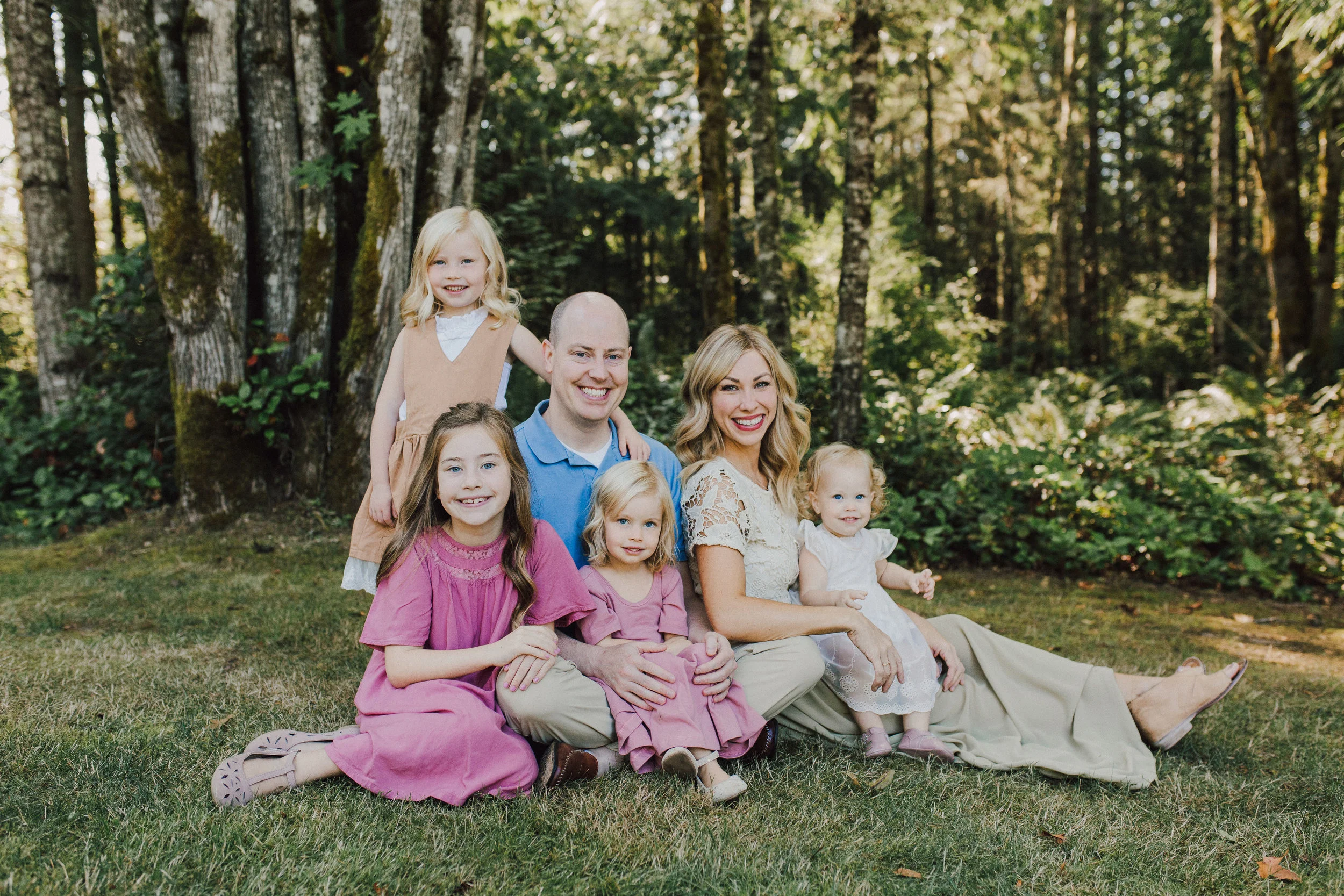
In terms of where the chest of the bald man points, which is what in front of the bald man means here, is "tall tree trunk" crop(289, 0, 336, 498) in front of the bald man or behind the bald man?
behind

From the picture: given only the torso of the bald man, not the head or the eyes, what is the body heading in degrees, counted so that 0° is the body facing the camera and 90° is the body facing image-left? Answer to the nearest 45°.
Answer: approximately 0°

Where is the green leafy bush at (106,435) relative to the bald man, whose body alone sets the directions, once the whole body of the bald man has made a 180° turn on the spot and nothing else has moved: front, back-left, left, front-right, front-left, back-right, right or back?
front-left

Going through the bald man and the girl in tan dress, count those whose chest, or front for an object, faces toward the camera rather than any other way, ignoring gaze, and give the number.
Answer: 2

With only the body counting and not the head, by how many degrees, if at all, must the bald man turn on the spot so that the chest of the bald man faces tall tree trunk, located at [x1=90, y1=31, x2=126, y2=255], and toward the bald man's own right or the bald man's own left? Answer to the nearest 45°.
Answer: approximately 135° to the bald man's own right

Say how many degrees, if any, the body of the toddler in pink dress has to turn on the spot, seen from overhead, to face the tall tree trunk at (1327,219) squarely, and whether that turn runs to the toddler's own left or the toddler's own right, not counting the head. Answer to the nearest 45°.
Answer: approximately 135° to the toddler's own left

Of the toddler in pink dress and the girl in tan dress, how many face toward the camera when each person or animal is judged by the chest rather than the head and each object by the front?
2

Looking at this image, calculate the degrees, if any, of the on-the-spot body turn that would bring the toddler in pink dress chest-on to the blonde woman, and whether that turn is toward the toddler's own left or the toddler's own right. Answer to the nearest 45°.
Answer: approximately 135° to the toddler's own left

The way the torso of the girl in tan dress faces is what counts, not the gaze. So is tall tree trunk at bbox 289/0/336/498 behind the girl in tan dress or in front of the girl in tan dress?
behind
